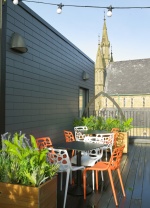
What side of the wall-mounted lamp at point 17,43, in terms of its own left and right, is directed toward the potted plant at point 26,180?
right

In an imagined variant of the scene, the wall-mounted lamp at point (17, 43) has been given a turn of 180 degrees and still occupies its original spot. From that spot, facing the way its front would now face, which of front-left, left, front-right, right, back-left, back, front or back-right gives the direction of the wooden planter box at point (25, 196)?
left

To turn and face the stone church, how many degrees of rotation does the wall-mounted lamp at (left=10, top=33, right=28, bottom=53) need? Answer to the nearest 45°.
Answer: approximately 45° to its left

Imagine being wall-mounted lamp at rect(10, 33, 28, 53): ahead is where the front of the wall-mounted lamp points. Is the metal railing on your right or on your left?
on your left

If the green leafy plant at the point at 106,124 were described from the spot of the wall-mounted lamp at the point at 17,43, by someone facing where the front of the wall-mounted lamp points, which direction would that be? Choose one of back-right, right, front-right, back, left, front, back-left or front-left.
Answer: front-left

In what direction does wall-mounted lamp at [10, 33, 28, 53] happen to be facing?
to the viewer's right
